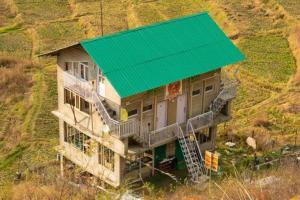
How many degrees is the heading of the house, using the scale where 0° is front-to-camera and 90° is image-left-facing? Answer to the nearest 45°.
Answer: approximately 315°
